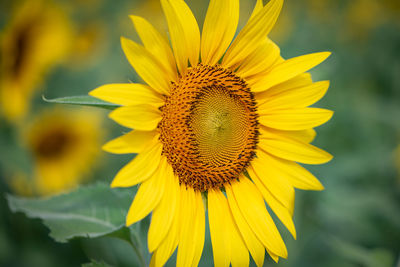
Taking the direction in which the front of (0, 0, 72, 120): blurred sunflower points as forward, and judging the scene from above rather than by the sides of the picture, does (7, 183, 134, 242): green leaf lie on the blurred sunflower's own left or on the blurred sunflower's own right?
on the blurred sunflower's own left

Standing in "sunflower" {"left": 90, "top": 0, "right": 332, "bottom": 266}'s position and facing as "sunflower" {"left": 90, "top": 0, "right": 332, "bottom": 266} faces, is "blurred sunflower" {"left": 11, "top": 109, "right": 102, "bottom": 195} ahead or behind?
behind

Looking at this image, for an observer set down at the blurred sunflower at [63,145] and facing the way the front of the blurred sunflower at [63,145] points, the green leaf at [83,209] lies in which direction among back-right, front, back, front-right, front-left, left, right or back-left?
front-left

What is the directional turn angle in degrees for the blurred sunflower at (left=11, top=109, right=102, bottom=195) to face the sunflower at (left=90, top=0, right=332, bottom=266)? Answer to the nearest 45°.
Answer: approximately 45° to its left

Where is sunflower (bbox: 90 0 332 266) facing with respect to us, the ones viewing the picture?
facing the viewer and to the right of the viewer

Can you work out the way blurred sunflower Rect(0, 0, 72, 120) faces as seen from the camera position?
facing the viewer and to the left of the viewer

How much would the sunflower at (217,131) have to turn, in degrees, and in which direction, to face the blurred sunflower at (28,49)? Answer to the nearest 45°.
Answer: approximately 180°

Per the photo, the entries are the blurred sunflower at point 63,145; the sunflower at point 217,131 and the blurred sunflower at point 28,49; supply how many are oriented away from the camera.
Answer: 0

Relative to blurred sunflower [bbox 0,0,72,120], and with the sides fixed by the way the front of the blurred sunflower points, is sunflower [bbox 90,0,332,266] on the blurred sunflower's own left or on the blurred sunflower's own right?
on the blurred sunflower's own left

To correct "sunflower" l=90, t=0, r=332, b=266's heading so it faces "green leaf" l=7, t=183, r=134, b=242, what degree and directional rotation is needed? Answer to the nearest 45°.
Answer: approximately 135° to its right

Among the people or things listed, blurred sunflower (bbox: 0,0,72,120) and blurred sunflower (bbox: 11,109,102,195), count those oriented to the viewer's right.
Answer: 0
